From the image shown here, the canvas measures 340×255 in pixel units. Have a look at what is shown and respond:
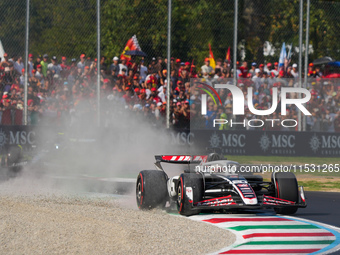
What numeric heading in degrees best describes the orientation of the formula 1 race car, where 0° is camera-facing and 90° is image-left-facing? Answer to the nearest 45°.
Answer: approximately 315°

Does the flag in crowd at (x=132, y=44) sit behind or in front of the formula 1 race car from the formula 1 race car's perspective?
behind

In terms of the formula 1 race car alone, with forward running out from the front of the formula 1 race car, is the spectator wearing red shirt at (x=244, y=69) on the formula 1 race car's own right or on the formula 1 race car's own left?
on the formula 1 race car's own left
